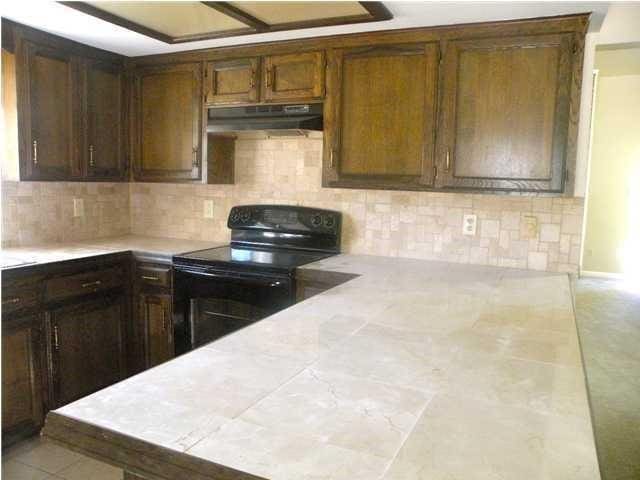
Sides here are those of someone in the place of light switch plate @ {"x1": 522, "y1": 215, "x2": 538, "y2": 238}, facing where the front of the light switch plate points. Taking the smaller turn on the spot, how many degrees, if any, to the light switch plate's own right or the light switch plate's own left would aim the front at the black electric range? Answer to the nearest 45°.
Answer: approximately 90° to the light switch plate's own right

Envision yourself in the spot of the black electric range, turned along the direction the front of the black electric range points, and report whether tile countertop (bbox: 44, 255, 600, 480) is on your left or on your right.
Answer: on your left

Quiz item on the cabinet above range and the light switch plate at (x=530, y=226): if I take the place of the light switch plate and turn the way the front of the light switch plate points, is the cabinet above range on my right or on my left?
on my right

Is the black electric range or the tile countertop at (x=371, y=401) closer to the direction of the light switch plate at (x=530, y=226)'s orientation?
the tile countertop

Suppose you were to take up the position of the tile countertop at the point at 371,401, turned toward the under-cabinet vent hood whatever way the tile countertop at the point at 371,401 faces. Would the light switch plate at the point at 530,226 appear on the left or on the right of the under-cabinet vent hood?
right

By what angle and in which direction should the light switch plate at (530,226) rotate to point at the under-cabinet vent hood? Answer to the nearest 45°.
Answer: approximately 90° to its right

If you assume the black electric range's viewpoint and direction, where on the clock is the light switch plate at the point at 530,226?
The light switch plate is roughly at 8 o'clock from the black electric range.
